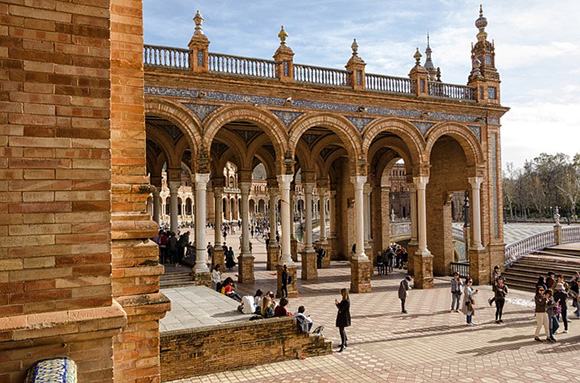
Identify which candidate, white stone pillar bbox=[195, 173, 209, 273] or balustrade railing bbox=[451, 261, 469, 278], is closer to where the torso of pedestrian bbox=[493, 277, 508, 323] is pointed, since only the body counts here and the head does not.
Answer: the white stone pillar

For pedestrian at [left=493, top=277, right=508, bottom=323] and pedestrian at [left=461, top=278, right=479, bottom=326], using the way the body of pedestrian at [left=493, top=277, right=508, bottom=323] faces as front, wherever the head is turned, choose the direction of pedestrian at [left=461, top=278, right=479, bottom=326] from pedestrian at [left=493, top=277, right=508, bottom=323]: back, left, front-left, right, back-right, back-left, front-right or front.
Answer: front-right

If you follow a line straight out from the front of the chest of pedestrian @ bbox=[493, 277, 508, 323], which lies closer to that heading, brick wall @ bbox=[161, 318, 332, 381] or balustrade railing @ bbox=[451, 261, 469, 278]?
the brick wall

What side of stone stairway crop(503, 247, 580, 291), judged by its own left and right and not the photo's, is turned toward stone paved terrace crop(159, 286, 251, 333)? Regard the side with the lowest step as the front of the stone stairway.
front

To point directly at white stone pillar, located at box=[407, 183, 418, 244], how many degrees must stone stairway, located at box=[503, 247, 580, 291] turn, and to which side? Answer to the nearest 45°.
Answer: approximately 45° to its right

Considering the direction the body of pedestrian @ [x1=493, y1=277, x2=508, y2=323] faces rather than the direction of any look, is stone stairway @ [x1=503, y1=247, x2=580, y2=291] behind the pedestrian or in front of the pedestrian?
behind

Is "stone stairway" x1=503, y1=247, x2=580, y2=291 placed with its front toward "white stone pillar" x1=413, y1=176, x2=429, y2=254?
yes

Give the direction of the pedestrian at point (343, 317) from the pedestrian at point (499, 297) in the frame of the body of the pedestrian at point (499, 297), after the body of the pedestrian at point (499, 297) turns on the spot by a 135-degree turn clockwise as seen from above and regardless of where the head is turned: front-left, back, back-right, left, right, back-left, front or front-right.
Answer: left

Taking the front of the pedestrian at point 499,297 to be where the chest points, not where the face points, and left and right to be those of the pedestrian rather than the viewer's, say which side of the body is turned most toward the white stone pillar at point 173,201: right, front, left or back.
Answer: right

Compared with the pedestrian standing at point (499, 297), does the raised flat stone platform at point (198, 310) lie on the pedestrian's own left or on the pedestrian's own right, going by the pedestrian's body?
on the pedestrian's own right

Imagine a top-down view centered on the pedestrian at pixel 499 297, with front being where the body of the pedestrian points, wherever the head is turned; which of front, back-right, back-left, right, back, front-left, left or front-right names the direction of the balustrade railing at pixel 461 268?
back

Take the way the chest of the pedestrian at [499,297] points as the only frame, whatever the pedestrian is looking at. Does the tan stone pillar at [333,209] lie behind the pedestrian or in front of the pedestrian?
behind

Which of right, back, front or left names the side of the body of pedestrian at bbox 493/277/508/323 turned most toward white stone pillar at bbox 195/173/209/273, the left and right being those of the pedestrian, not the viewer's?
right

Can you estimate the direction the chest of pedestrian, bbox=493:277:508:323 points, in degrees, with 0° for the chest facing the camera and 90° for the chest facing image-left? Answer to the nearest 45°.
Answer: approximately 0°

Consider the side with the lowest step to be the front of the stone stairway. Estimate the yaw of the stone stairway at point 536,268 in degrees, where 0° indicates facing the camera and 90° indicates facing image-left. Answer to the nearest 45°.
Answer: approximately 45°
